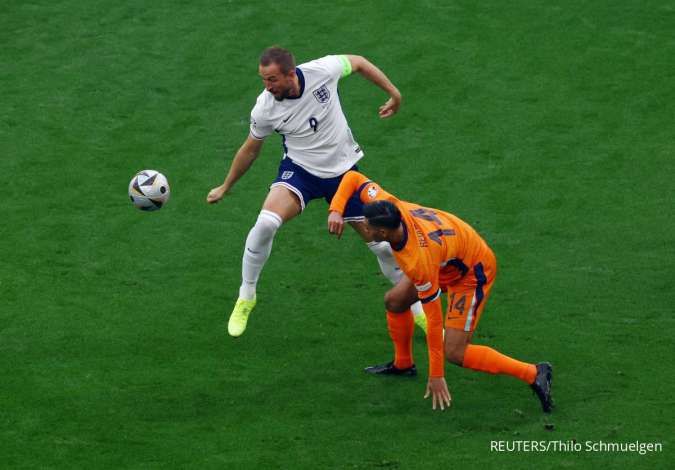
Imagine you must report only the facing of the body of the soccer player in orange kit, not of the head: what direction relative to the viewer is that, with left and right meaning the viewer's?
facing to the left of the viewer
